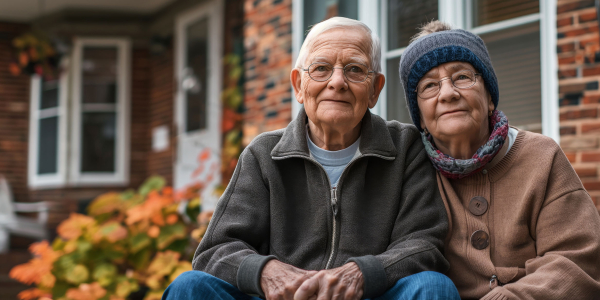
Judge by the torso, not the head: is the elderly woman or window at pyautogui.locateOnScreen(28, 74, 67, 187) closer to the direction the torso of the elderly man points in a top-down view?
the elderly woman

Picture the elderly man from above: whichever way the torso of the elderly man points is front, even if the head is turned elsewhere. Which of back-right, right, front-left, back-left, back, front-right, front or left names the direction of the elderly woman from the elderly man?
left

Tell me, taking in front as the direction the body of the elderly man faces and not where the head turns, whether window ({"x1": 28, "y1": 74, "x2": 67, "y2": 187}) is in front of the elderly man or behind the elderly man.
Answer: behind

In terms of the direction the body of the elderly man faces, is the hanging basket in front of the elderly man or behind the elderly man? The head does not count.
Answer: behind

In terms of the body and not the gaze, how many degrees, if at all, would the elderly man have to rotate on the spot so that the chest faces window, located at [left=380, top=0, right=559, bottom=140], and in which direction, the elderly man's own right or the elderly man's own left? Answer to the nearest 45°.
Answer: approximately 135° to the elderly man's own left

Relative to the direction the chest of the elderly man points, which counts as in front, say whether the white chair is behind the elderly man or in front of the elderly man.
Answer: behind

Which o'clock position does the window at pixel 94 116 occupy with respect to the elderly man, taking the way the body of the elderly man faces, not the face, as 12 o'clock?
The window is roughly at 5 o'clock from the elderly man.

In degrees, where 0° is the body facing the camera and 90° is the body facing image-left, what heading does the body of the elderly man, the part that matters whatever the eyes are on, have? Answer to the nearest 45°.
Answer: approximately 0°

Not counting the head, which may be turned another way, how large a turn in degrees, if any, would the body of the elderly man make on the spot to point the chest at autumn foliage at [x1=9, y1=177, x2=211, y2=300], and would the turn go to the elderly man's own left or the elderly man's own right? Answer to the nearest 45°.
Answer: approximately 135° to the elderly man's own right
